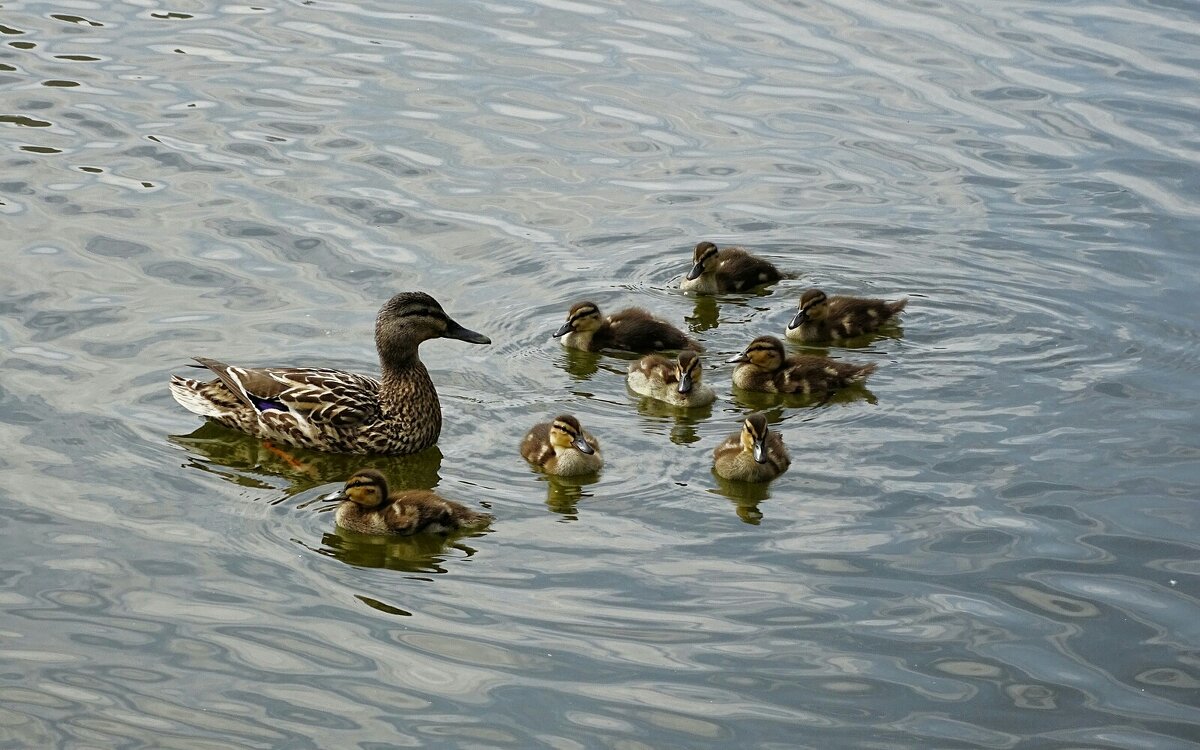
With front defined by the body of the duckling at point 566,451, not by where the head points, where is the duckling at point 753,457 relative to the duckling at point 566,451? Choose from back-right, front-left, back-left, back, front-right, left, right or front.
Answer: front-left

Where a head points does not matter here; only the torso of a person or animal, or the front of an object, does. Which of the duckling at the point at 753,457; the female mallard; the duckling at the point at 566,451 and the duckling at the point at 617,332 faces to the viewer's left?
the duckling at the point at 617,332

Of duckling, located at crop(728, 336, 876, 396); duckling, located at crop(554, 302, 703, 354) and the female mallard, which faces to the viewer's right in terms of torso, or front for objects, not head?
the female mallard

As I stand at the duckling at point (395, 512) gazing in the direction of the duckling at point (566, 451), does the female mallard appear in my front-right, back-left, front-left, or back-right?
front-left

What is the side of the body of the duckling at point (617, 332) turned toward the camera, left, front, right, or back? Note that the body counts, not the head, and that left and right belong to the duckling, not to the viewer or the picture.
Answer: left

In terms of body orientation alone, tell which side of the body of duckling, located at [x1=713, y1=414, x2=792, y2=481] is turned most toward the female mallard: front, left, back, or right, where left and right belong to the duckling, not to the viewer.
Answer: right

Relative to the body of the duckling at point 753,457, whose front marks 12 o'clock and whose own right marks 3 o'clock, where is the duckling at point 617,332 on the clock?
the duckling at point 617,332 is roughly at 5 o'clock from the duckling at point 753,457.

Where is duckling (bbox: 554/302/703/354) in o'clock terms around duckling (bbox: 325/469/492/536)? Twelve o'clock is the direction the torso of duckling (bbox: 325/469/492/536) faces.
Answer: duckling (bbox: 554/302/703/354) is roughly at 4 o'clock from duckling (bbox: 325/469/492/536).

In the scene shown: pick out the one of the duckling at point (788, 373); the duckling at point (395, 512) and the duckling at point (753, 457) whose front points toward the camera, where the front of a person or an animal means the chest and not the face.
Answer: the duckling at point (753, 457)

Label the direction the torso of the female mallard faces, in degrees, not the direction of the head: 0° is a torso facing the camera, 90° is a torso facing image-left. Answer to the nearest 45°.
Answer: approximately 270°

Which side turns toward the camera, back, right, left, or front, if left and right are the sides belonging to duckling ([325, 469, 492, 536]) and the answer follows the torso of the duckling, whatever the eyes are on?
left

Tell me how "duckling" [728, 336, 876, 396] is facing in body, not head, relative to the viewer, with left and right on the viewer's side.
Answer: facing to the left of the viewer

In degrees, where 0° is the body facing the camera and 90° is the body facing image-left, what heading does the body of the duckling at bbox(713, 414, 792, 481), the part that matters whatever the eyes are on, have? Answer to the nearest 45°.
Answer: approximately 0°

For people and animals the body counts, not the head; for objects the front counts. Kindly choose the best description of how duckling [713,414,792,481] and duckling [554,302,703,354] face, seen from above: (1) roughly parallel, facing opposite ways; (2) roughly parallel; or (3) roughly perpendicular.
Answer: roughly perpendicular

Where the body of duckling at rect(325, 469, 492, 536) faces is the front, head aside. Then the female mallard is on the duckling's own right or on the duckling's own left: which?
on the duckling's own right

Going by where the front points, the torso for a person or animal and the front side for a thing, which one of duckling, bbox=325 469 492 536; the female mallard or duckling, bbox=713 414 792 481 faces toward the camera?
duckling, bbox=713 414 792 481

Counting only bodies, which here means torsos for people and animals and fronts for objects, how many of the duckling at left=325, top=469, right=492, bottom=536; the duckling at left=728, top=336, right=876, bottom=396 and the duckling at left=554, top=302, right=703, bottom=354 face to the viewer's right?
0

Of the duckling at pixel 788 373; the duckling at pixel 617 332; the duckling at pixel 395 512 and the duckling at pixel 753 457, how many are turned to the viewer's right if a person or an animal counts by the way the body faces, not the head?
0

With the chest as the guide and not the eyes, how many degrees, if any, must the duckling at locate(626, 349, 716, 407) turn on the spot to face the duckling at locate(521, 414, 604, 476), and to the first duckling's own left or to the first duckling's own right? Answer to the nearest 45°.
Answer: approximately 45° to the first duckling's own right

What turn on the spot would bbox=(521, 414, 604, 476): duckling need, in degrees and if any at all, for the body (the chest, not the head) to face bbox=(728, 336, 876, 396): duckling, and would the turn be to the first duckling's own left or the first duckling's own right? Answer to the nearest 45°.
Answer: approximately 90° to the first duckling's own left

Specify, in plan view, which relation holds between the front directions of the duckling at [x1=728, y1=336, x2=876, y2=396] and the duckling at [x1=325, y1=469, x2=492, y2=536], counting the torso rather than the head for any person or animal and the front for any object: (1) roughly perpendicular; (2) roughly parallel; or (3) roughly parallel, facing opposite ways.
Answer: roughly parallel
